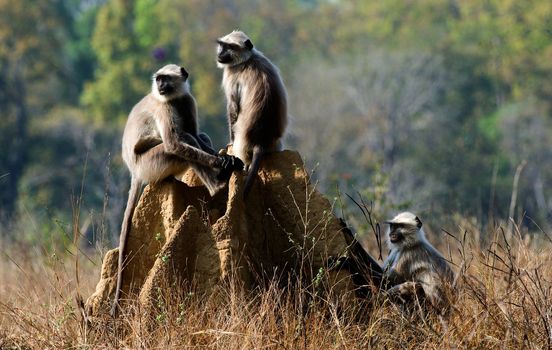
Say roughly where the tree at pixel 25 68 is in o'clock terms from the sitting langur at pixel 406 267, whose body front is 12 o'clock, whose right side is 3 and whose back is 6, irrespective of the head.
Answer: The tree is roughly at 2 o'clock from the sitting langur.

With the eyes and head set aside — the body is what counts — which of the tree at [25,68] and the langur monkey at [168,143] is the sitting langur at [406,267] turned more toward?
the langur monkey

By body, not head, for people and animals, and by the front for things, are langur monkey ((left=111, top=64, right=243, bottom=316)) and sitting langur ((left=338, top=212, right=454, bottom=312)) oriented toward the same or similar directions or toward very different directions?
very different directions

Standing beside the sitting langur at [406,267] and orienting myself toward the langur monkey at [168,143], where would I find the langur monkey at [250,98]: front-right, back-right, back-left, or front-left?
front-right

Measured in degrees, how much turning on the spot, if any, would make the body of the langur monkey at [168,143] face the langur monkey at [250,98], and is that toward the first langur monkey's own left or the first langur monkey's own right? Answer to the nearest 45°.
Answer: approximately 45° to the first langur monkey's own left

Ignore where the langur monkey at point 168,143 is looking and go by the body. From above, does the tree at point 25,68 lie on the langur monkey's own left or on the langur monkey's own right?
on the langur monkey's own left

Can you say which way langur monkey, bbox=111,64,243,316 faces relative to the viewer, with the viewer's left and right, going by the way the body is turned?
facing to the right of the viewer

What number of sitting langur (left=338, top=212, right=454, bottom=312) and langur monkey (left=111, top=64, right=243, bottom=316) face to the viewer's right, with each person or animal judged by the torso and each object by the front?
1

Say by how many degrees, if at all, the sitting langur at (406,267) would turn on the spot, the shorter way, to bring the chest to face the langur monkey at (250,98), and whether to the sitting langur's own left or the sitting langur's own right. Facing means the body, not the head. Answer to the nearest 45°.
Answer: approximately 45° to the sitting langur's own right

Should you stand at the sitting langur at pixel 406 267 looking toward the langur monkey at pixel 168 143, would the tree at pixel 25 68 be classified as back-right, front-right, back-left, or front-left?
front-right

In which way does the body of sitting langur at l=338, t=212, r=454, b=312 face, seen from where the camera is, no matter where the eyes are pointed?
to the viewer's left

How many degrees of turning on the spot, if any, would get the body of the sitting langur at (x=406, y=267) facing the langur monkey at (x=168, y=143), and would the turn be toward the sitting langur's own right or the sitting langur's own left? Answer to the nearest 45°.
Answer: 0° — it already faces it
